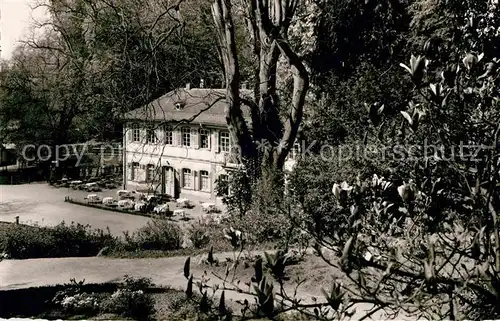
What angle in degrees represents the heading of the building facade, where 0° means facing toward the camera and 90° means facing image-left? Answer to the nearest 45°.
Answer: approximately 45°

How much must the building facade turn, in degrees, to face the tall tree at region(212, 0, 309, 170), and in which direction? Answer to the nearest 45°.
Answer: approximately 45° to its left

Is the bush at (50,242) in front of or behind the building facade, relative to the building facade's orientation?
in front

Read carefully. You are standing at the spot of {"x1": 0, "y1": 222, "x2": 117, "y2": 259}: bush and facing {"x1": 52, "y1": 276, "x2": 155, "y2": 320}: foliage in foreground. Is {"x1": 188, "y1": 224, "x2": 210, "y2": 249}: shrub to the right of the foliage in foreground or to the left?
left

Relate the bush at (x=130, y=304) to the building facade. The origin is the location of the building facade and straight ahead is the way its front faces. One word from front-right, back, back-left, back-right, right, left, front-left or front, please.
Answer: front-left

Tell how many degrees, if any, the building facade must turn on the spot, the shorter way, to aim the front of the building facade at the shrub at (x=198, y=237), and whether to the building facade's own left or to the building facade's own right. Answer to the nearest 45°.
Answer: approximately 45° to the building facade's own left
